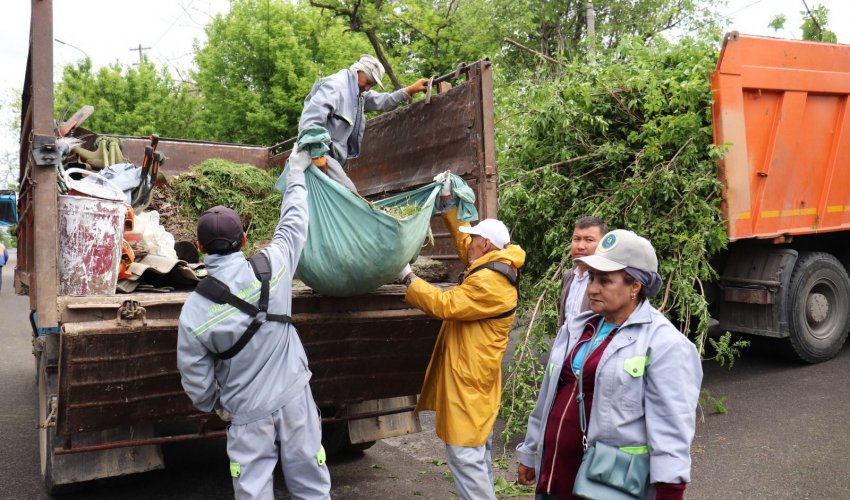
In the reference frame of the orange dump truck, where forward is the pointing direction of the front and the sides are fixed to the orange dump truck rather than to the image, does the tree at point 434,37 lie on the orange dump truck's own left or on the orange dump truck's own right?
on the orange dump truck's own left

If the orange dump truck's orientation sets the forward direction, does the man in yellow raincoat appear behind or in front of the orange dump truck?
behind

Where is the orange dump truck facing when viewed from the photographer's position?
facing away from the viewer and to the right of the viewer

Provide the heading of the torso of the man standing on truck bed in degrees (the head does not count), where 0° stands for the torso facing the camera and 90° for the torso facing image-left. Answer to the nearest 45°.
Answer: approximately 315°

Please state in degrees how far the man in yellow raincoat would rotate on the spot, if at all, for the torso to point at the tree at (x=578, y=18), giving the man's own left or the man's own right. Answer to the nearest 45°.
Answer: approximately 90° to the man's own right

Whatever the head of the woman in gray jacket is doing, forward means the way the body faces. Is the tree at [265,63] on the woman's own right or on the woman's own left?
on the woman's own right

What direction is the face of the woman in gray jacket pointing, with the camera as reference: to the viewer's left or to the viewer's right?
to the viewer's left

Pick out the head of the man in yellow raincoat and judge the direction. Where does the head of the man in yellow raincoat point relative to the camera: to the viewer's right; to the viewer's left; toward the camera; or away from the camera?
to the viewer's left

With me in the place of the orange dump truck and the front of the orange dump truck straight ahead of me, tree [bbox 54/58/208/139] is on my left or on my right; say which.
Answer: on my left

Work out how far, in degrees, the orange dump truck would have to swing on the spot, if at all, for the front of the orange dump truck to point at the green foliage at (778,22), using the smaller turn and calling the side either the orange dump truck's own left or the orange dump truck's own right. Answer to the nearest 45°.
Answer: approximately 45° to the orange dump truck's own left

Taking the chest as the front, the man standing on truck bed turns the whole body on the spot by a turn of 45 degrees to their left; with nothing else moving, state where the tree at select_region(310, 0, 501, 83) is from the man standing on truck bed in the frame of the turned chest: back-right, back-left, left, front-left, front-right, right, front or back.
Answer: left
